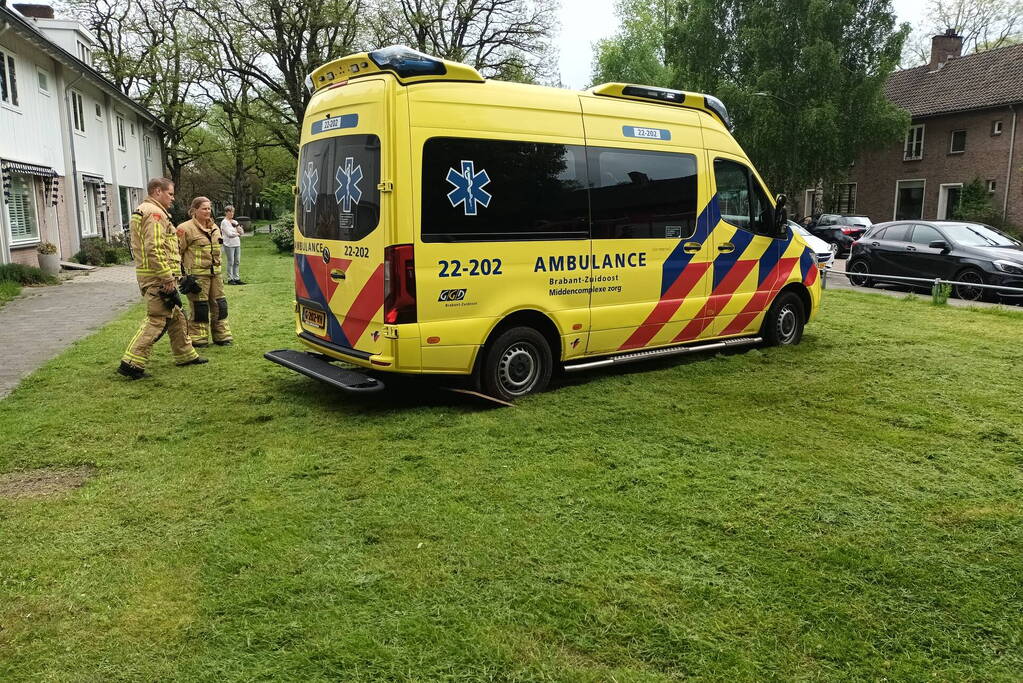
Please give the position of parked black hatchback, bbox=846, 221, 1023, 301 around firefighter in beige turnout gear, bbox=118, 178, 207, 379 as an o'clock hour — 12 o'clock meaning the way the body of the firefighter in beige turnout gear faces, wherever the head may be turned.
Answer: The parked black hatchback is roughly at 12 o'clock from the firefighter in beige turnout gear.

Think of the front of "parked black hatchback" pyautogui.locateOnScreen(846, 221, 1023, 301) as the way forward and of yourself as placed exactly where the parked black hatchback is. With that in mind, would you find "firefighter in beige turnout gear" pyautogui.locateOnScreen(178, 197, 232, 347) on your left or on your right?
on your right

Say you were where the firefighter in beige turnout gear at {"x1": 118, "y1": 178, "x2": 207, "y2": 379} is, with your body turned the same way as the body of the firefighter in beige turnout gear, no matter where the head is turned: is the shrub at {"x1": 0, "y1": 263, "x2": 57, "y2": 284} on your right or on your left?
on your left

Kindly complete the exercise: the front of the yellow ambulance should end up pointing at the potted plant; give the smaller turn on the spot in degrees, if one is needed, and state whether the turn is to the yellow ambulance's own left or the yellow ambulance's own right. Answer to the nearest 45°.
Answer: approximately 90° to the yellow ambulance's own left

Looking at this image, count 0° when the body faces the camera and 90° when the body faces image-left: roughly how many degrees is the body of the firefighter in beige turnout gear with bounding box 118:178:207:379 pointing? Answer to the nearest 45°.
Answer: approximately 270°

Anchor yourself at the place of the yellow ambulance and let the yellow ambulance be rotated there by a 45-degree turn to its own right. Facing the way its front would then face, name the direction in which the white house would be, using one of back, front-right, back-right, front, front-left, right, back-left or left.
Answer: back-left

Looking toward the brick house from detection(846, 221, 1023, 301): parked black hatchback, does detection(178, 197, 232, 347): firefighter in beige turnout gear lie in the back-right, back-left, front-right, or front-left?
back-left

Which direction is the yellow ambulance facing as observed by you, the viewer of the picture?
facing away from the viewer and to the right of the viewer

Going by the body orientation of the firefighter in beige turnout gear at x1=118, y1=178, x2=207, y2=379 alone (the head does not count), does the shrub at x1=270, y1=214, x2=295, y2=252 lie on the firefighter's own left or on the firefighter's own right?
on the firefighter's own left

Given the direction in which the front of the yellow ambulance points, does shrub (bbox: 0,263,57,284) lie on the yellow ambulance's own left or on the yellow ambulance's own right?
on the yellow ambulance's own left

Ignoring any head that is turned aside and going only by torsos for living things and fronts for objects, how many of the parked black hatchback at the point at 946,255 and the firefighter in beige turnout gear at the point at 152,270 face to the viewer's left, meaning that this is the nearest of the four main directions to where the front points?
0

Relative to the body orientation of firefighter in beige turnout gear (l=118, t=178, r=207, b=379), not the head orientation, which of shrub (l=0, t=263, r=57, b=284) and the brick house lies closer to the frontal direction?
the brick house

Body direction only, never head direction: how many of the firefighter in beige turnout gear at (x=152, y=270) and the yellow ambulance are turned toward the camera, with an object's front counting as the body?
0

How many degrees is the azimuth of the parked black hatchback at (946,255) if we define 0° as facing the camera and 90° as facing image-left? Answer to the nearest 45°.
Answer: approximately 315°
